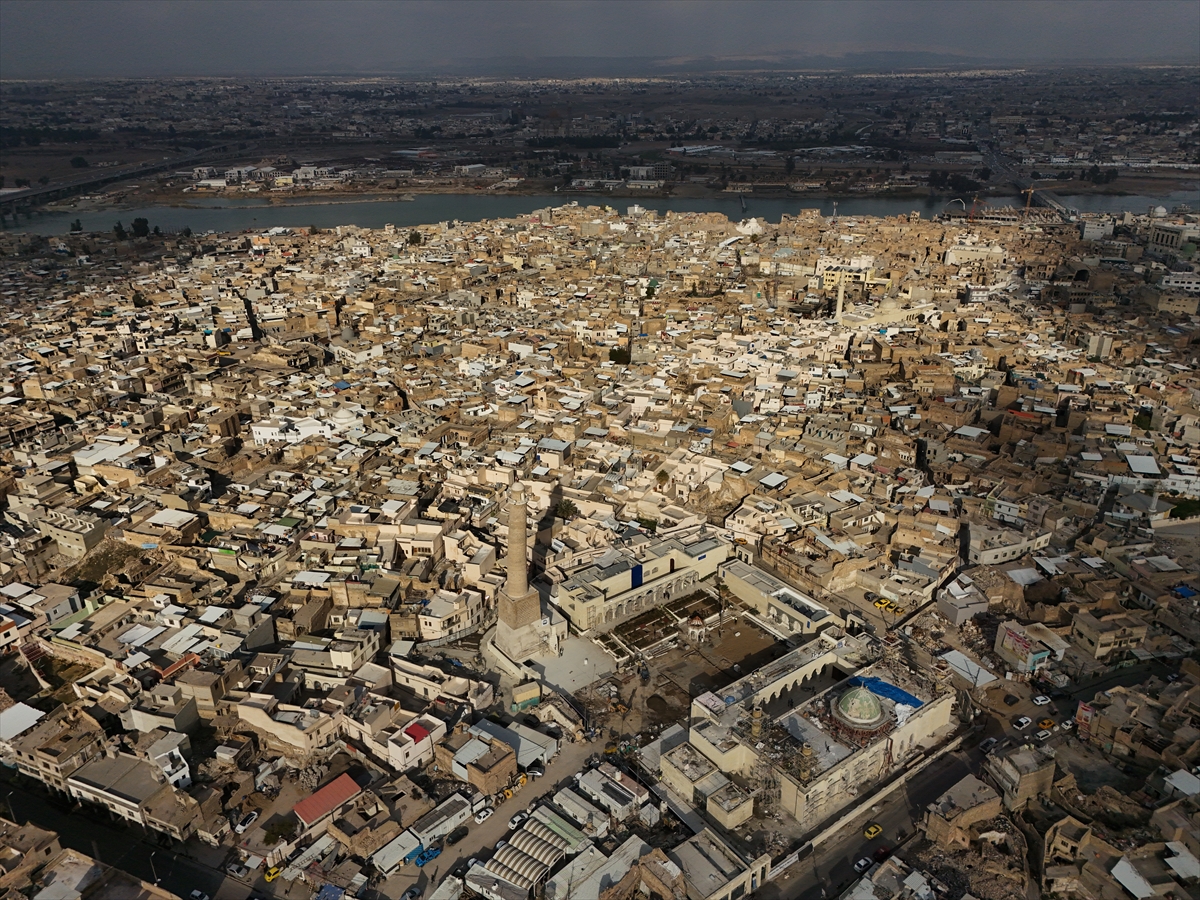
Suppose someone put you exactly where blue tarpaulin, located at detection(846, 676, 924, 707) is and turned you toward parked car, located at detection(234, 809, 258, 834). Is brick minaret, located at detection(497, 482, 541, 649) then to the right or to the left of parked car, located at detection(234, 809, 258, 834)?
right

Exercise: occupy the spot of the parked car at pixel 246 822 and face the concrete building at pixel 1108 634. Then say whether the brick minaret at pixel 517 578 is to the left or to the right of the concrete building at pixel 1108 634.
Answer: left

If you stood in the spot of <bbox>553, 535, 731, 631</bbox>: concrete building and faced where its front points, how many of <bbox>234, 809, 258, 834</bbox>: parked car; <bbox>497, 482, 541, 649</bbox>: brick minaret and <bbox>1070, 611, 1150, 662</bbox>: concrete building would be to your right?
2

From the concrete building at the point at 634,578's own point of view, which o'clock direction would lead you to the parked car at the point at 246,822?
The parked car is roughly at 3 o'clock from the concrete building.

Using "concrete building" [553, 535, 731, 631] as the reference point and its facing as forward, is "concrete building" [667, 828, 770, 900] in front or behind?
in front

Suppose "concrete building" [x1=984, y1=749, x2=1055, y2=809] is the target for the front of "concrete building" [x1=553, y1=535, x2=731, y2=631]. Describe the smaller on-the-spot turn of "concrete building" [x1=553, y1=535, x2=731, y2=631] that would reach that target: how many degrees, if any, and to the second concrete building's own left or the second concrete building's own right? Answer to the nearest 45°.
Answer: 0° — it already faces it

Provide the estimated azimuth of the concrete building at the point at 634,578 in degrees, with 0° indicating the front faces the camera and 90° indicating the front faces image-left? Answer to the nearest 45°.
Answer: approximately 315°

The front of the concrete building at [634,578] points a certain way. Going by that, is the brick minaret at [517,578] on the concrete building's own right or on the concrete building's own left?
on the concrete building's own right

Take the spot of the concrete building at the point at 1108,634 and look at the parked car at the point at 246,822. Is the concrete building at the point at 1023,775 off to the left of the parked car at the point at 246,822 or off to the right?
left

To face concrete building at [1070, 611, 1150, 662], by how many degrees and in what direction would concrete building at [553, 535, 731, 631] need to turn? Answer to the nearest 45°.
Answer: approximately 45° to its left

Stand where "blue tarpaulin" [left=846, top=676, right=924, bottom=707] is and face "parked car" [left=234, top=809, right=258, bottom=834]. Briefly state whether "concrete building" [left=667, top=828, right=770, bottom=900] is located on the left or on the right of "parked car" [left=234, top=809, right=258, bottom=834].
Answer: left

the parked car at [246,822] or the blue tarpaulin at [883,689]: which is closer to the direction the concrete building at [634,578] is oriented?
the blue tarpaulin

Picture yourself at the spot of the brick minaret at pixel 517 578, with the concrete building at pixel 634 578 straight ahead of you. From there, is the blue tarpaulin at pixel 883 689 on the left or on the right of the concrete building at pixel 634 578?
right

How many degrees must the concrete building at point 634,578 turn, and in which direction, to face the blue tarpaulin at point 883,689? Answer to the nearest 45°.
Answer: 0° — it already faces it
